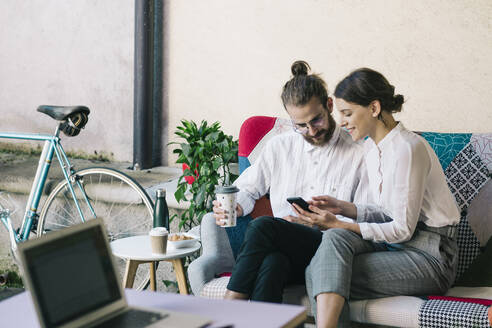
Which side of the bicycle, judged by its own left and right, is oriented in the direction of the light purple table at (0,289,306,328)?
left

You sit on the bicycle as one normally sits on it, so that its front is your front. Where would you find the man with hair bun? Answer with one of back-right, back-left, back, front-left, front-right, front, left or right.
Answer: back-left

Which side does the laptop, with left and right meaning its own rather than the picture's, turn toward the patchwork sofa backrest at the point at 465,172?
left

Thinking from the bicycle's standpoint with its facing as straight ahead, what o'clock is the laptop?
The laptop is roughly at 9 o'clock from the bicycle.

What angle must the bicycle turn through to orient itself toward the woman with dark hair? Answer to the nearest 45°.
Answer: approximately 135° to its left

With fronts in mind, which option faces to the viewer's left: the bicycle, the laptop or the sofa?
the bicycle

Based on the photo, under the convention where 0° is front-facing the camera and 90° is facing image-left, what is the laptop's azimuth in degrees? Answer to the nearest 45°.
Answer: approximately 315°

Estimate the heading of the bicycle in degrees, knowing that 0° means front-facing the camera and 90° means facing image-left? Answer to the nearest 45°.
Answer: approximately 90°
